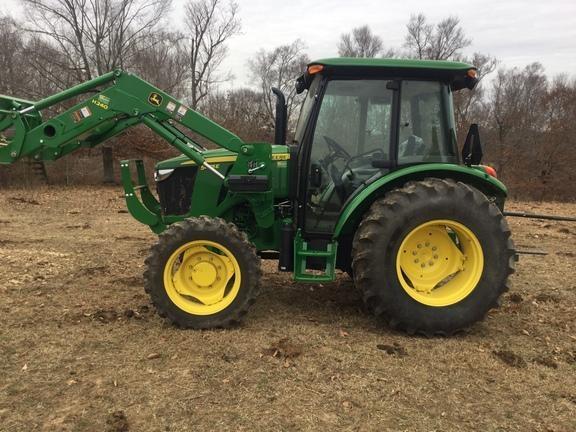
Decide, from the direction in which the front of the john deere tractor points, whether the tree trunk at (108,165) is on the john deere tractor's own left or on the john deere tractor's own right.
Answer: on the john deere tractor's own right

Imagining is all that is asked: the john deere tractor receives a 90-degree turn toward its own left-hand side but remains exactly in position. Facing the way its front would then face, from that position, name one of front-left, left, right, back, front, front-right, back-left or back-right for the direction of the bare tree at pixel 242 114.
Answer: back

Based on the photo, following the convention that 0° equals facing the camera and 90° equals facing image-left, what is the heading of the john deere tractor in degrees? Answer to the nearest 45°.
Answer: approximately 90°

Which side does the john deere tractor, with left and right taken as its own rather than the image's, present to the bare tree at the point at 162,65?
right
